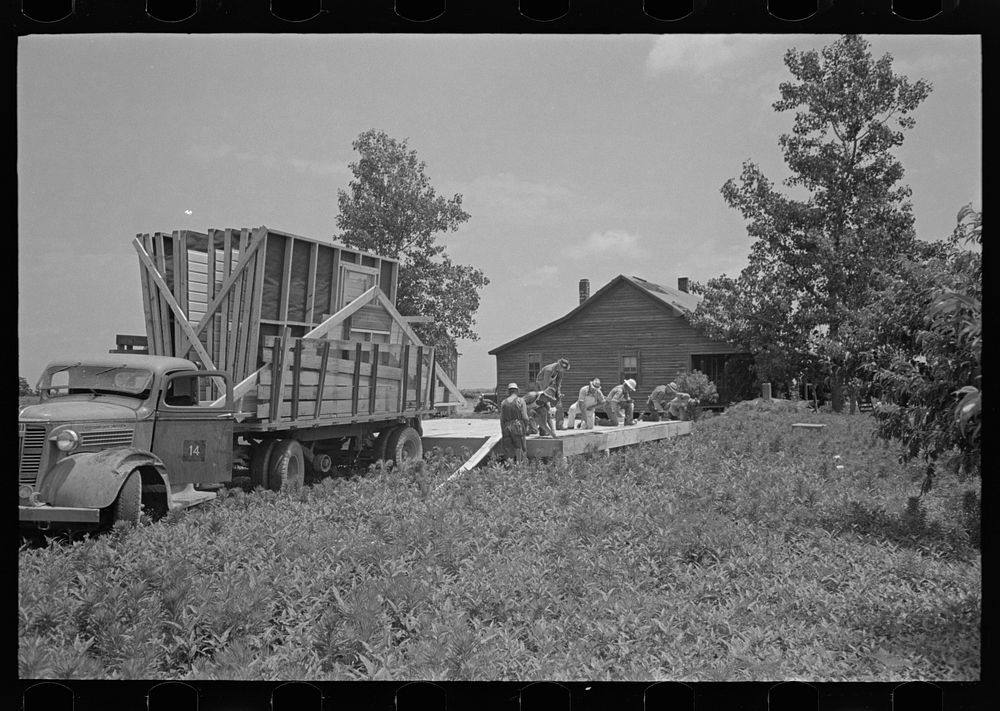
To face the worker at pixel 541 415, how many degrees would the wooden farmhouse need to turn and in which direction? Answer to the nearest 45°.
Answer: approximately 90° to its right

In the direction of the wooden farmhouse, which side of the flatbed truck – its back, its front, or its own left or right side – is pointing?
back

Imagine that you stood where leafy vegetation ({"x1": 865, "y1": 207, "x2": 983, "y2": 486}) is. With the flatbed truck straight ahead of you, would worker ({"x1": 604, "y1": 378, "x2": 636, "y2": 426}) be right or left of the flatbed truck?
right

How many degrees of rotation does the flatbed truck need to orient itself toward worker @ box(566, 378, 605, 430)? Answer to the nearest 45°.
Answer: approximately 180°
